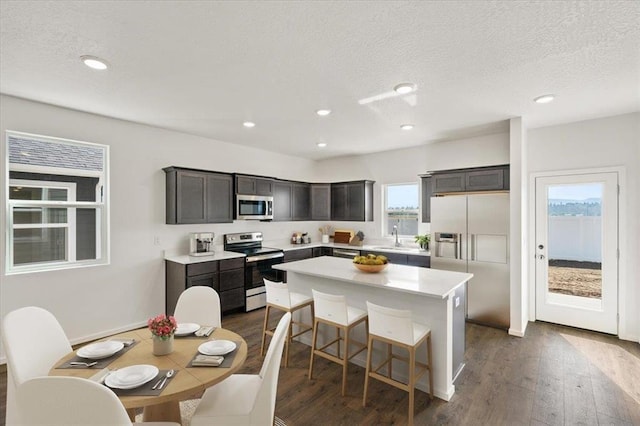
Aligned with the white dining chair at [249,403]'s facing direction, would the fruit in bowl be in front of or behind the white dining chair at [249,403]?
behind

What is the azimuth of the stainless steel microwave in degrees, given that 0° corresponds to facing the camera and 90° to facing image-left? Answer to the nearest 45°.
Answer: approximately 315°

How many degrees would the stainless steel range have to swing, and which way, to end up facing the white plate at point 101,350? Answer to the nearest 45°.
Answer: approximately 45° to its right

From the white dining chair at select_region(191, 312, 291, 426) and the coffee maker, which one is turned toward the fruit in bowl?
the coffee maker

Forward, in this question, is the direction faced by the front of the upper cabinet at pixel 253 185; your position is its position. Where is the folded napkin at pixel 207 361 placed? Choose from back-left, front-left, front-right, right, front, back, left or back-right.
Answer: front-right

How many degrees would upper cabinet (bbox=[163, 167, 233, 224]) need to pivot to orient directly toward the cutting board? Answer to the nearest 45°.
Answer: approximately 45° to its left

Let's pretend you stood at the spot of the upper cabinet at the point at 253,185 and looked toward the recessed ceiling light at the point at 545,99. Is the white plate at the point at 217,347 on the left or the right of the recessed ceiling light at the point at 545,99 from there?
right

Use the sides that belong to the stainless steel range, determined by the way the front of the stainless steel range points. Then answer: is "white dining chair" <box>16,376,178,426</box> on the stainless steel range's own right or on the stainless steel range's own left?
on the stainless steel range's own right

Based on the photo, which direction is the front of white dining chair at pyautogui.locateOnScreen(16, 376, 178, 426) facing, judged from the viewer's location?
facing away from the viewer and to the right of the viewer

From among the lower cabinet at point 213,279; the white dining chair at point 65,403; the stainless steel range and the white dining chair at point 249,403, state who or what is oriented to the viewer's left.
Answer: the white dining chair at point 249,403

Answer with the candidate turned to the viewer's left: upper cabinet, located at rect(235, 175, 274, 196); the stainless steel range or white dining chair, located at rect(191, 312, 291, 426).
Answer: the white dining chair
